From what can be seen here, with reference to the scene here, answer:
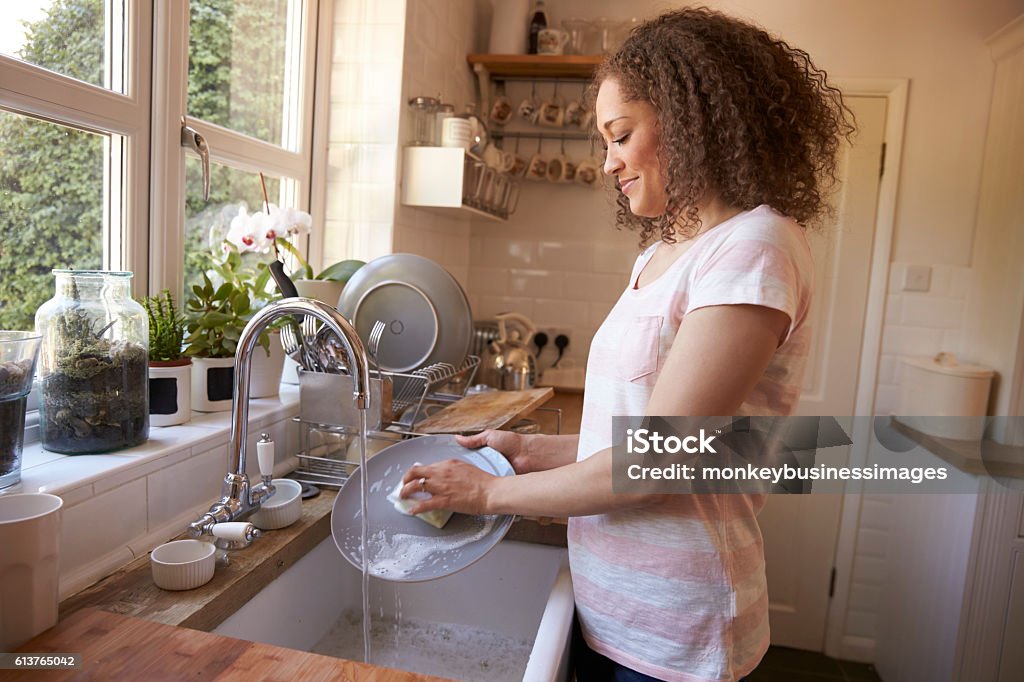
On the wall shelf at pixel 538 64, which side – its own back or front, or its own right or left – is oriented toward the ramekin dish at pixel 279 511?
front

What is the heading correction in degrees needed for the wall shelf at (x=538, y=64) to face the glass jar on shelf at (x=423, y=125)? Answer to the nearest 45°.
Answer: approximately 45° to its right

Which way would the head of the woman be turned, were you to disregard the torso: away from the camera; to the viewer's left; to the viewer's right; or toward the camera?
to the viewer's left

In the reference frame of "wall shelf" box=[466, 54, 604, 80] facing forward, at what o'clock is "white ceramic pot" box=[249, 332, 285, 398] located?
The white ceramic pot is roughly at 1 o'clock from the wall shelf.

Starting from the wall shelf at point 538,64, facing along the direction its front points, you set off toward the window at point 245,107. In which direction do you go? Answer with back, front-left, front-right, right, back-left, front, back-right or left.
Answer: front-right

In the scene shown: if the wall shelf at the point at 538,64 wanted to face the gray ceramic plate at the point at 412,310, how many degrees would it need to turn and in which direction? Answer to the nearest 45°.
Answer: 0° — it already faces it

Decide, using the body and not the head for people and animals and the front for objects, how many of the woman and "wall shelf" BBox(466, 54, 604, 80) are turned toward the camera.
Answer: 1

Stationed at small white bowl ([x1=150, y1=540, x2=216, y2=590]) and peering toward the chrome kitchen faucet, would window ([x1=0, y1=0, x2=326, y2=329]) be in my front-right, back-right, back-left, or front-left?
front-left

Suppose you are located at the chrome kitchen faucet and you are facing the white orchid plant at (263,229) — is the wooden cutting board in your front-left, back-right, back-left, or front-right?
front-right

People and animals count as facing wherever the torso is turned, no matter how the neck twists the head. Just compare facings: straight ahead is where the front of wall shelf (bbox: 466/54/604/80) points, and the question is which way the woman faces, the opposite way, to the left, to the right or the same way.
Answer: to the right

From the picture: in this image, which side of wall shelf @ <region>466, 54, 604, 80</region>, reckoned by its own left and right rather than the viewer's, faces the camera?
front

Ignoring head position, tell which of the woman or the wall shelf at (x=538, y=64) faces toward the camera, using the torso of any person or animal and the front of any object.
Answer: the wall shelf

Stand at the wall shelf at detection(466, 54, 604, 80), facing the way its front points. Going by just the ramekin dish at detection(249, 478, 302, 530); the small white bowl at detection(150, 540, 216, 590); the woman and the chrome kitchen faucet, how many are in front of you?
4

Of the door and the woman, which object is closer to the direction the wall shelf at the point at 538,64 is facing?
the woman

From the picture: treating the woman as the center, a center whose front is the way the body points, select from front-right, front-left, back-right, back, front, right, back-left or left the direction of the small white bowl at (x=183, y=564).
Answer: front

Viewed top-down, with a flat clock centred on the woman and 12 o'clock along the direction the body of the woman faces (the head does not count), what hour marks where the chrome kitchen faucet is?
The chrome kitchen faucet is roughly at 12 o'clock from the woman.

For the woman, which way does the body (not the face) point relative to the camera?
to the viewer's left

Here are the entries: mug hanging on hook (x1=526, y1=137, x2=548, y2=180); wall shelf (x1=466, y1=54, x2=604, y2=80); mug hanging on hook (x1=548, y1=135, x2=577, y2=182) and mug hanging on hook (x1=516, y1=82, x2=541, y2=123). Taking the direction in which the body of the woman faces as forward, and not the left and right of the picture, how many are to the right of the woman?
4

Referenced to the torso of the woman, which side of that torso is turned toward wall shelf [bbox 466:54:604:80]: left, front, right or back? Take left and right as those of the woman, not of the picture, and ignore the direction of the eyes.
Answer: right
